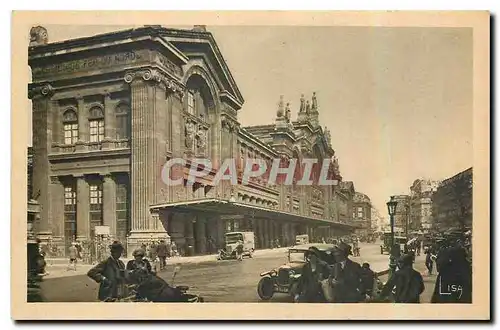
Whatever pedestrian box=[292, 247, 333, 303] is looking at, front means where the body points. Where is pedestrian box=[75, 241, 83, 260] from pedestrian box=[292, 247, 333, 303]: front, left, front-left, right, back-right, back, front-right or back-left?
right

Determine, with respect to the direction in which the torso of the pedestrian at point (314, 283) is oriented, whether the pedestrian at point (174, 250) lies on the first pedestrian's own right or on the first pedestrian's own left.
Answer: on the first pedestrian's own right

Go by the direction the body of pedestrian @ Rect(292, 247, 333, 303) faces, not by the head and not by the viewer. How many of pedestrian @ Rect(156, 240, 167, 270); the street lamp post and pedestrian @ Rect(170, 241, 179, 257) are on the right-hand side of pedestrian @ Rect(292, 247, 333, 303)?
2

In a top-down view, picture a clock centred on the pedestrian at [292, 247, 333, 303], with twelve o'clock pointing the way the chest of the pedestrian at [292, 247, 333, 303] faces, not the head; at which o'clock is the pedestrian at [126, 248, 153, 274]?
the pedestrian at [126, 248, 153, 274] is roughly at 3 o'clock from the pedestrian at [292, 247, 333, 303].

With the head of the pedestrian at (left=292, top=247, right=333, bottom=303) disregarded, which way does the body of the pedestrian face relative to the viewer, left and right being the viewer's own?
facing the viewer

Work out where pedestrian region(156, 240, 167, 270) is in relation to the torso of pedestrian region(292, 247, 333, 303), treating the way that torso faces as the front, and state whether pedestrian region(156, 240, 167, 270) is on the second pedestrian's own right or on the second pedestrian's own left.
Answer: on the second pedestrian's own right
